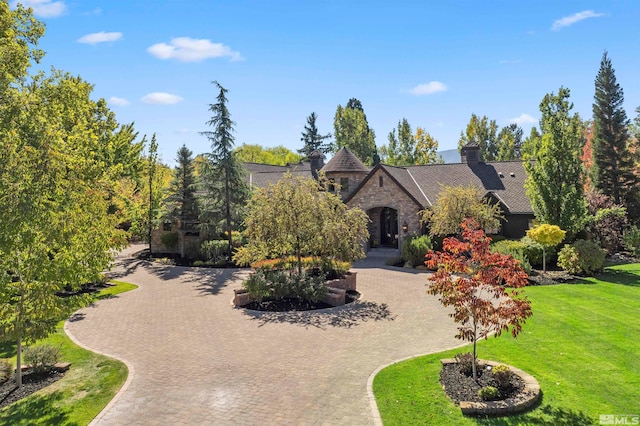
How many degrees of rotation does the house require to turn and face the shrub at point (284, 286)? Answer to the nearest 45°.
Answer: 0° — it already faces it

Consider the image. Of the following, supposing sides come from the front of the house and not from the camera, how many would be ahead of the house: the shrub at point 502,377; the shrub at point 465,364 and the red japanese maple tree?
3

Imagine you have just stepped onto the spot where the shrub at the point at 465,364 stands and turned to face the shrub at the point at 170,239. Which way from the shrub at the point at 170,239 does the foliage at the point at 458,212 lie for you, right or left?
right

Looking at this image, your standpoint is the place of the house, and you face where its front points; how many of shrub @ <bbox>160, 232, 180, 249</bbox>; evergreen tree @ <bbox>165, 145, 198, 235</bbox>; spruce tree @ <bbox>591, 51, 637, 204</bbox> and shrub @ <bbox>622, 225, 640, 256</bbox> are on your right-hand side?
2

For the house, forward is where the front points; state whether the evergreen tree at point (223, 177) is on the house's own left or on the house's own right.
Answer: on the house's own right

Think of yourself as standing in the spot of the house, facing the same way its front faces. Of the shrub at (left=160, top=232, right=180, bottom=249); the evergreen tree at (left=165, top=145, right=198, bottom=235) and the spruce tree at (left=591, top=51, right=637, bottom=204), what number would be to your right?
2

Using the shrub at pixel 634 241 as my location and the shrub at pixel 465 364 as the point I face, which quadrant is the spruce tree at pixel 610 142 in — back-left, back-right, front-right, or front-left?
back-right

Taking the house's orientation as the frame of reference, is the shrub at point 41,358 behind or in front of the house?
in front

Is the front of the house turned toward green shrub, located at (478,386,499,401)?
yes

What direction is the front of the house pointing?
toward the camera

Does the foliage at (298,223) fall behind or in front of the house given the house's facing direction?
in front

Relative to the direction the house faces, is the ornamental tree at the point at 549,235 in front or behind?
in front

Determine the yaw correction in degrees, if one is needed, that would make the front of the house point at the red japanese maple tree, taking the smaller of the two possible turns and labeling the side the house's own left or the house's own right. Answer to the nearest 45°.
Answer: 0° — it already faces it

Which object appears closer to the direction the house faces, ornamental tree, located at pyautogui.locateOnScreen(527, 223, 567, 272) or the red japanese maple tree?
the red japanese maple tree

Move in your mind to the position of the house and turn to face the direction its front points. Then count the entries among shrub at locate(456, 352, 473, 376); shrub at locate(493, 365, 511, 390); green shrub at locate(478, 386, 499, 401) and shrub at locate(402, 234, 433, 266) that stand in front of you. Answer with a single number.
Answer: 4

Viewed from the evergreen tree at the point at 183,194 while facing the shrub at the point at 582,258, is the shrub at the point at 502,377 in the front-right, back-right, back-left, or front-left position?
front-right

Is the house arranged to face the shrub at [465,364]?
yes

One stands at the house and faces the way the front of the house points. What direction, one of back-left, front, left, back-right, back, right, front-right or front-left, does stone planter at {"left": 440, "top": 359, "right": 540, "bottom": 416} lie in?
front

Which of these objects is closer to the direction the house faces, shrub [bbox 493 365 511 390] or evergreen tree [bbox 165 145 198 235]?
the shrub

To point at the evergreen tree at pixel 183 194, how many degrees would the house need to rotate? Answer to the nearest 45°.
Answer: approximately 90° to its right

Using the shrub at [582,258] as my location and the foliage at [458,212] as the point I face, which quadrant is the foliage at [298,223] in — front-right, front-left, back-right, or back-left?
front-left
